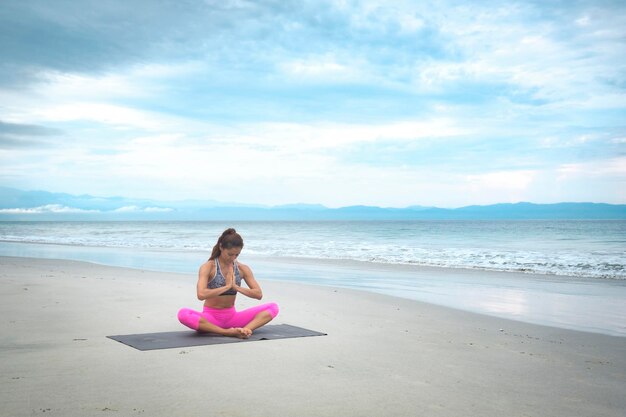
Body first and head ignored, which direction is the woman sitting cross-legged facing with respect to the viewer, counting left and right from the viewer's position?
facing the viewer and to the right of the viewer
